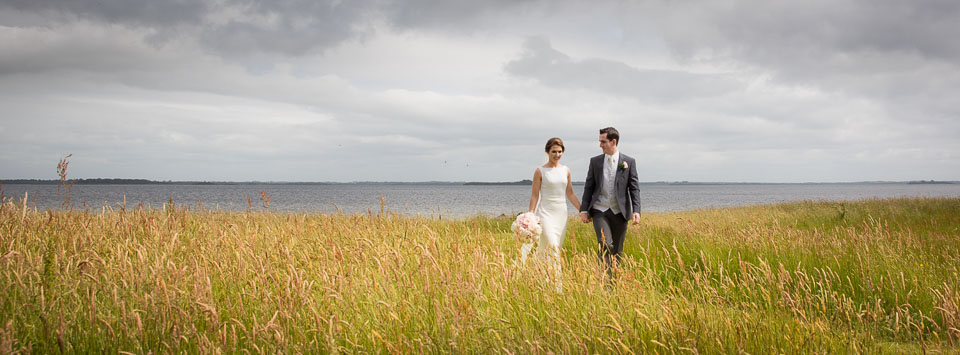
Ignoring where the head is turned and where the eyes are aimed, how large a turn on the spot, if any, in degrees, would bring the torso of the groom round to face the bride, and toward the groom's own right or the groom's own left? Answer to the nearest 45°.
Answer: approximately 90° to the groom's own right

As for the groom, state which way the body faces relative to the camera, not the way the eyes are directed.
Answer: toward the camera
